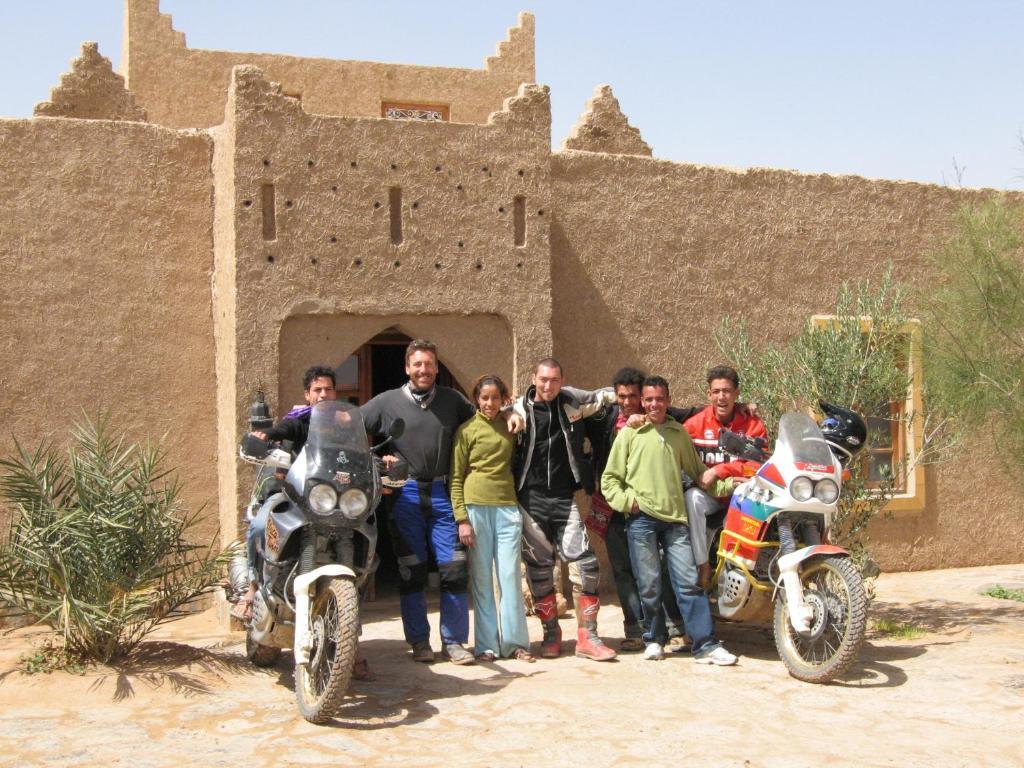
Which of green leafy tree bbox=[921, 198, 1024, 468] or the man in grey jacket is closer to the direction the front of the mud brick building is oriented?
the man in grey jacket

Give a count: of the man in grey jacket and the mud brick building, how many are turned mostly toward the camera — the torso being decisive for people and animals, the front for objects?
2

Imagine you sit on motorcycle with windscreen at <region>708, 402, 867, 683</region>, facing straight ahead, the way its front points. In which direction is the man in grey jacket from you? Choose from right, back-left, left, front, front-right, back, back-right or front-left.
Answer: back-right

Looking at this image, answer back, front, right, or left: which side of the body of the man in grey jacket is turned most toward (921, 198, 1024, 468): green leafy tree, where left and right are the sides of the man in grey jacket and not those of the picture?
left

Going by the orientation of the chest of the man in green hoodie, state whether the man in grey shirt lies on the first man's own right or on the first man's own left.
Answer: on the first man's own right

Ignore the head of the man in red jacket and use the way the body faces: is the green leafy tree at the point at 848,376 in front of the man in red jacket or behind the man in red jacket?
behind

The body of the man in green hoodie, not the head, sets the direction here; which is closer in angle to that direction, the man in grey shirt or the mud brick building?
the man in grey shirt

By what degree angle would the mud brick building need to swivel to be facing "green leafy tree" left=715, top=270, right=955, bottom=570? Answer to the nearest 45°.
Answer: approximately 90° to its left
